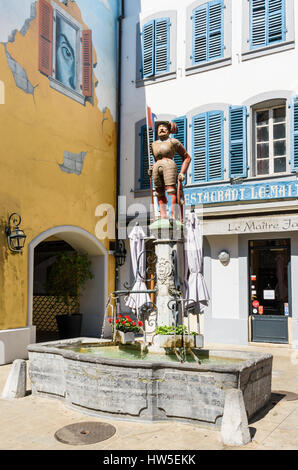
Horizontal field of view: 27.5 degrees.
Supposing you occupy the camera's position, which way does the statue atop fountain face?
facing the viewer and to the left of the viewer

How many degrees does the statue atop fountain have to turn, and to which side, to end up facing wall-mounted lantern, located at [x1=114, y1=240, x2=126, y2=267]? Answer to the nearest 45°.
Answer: approximately 135° to its right

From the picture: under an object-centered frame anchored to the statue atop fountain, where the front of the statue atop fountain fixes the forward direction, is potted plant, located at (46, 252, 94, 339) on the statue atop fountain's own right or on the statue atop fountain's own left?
on the statue atop fountain's own right

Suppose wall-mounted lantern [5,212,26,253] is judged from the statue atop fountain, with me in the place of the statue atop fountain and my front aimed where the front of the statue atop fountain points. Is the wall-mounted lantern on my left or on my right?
on my right
